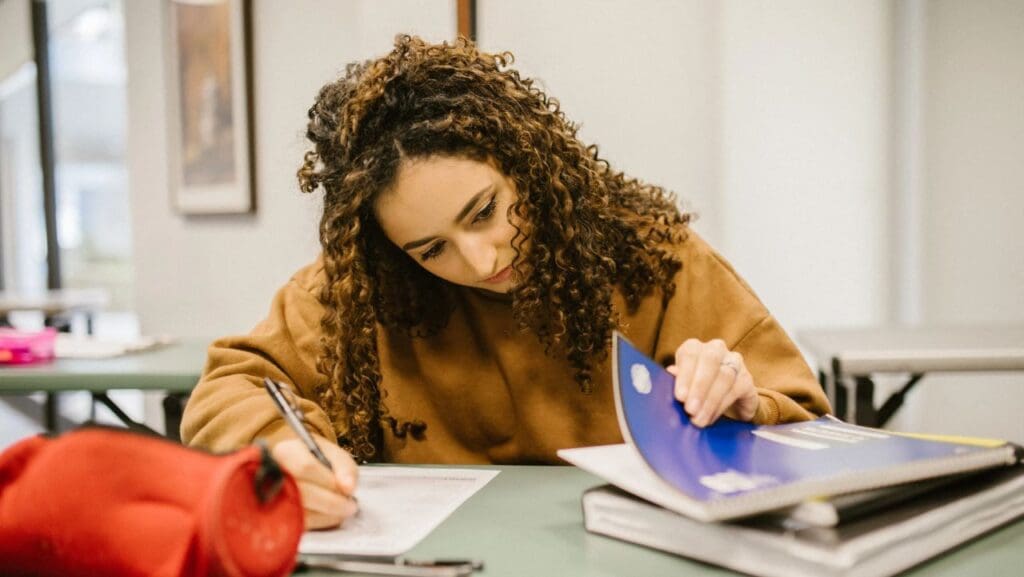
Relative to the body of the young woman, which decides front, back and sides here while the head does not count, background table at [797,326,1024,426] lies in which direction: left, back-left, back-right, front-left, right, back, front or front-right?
back-left

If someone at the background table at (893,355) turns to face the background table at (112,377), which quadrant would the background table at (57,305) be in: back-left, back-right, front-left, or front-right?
front-right

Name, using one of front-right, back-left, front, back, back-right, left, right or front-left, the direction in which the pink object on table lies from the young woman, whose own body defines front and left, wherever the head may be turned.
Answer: back-right

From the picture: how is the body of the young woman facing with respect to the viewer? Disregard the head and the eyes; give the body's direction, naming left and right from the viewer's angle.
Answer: facing the viewer

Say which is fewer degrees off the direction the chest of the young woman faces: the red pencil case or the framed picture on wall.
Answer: the red pencil case

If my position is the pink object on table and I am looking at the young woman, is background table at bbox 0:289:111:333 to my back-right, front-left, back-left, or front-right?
back-left

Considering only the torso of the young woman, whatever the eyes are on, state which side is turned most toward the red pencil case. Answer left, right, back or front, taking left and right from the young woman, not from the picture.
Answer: front

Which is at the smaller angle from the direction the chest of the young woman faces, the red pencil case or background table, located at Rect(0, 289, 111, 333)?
the red pencil case

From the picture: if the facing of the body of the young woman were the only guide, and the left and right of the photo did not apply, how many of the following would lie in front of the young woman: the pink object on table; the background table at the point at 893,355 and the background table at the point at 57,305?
0

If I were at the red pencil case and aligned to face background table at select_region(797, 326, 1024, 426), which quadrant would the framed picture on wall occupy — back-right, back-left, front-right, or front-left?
front-left

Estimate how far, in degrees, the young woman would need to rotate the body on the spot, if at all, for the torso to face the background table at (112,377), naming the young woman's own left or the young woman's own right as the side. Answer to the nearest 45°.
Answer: approximately 135° to the young woman's own right
